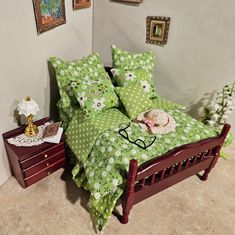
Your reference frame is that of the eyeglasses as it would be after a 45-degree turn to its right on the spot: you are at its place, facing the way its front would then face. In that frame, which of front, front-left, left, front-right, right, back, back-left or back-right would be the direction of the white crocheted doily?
front

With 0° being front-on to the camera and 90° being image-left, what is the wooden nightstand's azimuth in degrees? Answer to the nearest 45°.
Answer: approximately 315°

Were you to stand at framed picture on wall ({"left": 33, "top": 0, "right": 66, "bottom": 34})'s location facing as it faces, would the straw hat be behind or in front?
in front

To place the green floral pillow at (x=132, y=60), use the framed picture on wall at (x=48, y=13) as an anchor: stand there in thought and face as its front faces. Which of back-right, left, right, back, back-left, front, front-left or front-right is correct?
front-left

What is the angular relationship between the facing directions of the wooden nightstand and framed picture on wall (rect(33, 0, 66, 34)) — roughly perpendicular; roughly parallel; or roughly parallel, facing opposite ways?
roughly parallel

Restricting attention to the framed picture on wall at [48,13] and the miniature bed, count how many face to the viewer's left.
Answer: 0

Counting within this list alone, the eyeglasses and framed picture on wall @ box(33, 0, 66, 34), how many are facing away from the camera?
0

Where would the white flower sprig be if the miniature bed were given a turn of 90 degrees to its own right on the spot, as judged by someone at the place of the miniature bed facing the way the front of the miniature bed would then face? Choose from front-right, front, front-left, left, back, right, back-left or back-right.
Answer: back

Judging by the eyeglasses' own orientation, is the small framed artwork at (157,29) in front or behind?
behind

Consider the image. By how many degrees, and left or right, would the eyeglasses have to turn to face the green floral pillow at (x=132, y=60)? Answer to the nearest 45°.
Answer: approximately 135° to its right

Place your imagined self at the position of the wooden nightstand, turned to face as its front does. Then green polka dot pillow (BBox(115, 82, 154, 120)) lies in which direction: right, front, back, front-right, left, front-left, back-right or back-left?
front-left

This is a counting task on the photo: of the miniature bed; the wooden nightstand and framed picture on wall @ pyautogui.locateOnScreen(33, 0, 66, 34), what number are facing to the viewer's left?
0

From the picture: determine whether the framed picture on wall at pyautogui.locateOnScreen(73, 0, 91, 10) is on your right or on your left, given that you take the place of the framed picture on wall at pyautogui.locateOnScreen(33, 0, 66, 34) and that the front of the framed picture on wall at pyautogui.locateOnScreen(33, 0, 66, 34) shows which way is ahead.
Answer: on your left

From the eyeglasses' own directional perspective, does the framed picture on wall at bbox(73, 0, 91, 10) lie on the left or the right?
on its right

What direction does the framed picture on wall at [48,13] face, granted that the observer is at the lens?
facing the viewer and to the right of the viewer
